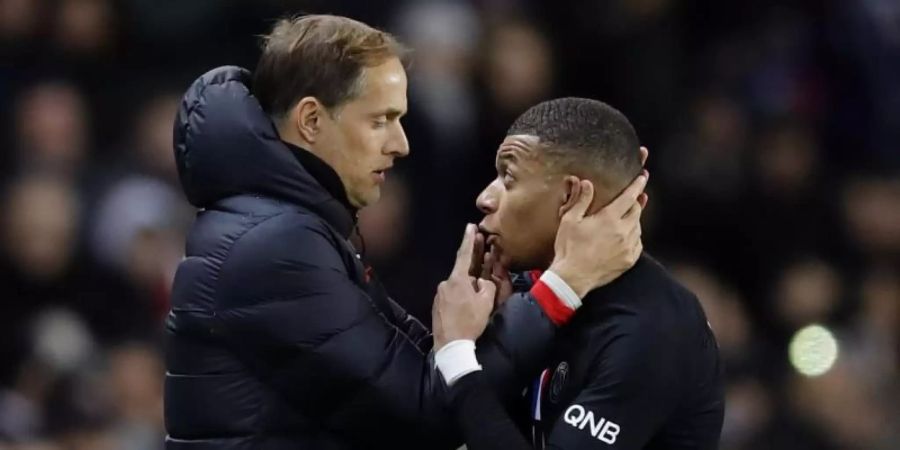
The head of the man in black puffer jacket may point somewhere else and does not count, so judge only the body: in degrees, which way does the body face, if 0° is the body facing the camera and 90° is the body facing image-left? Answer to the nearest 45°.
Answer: approximately 270°

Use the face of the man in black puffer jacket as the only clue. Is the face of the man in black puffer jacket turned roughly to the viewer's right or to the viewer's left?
to the viewer's right
